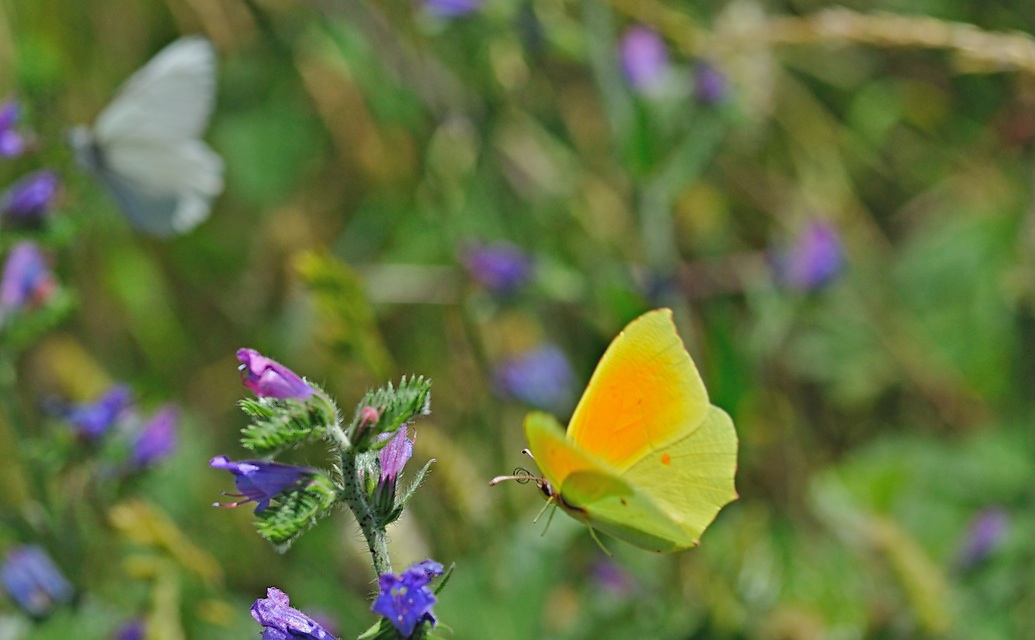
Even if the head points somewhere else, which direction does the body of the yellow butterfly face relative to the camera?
to the viewer's left

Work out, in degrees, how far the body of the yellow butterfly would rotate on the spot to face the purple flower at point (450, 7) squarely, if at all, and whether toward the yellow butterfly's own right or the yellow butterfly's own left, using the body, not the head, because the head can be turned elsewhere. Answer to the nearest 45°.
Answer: approximately 90° to the yellow butterfly's own right

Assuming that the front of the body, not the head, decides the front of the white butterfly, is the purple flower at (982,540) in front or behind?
behind

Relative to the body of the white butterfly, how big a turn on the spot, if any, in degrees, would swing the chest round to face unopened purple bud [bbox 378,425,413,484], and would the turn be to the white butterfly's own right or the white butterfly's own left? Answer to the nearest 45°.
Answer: approximately 90° to the white butterfly's own left

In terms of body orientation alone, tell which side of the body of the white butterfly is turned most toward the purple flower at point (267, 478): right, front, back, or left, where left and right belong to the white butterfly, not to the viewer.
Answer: left

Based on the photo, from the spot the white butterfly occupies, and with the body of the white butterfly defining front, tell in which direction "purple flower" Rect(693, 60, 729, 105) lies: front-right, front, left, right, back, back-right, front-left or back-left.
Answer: back

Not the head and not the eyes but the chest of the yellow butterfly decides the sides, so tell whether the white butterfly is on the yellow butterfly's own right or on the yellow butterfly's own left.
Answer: on the yellow butterfly's own right

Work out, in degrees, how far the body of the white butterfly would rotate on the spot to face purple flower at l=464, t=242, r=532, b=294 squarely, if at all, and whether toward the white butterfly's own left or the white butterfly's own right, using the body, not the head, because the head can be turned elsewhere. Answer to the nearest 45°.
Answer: approximately 180°

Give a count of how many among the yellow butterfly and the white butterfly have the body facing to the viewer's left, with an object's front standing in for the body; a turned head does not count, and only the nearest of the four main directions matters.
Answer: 2

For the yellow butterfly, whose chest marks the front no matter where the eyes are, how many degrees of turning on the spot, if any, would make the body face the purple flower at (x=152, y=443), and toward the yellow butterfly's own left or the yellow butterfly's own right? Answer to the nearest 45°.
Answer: approximately 45° to the yellow butterfly's own right

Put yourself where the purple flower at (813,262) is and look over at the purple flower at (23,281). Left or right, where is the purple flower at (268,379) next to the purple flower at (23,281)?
left

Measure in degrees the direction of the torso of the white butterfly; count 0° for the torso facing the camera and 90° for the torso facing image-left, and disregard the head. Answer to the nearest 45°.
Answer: approximately 90°
